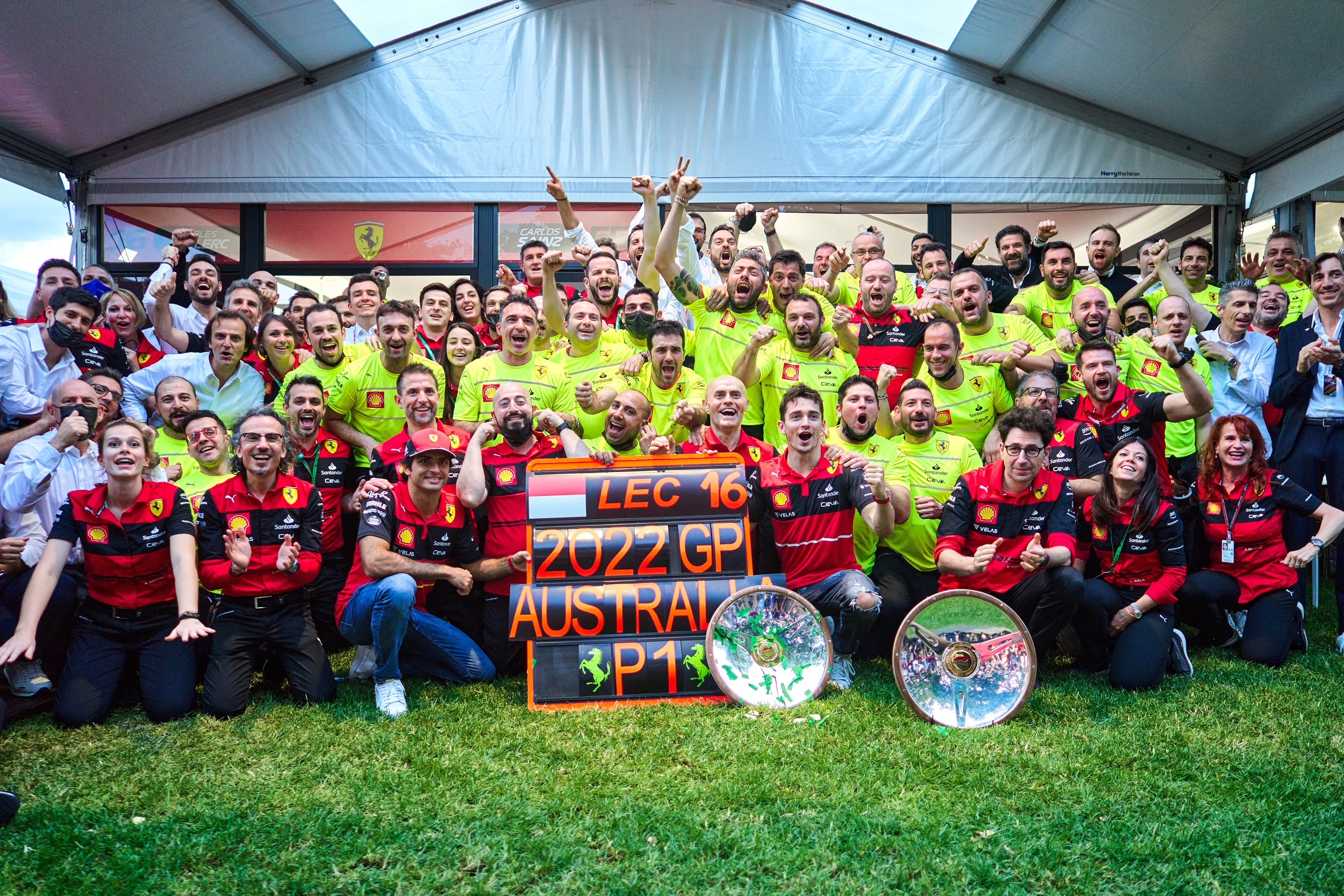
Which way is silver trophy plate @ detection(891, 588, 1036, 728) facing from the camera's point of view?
toward the camera

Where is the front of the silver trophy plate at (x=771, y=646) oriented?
toward the camera

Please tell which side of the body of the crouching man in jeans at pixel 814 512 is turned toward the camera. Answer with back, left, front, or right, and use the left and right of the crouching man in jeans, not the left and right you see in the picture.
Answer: front

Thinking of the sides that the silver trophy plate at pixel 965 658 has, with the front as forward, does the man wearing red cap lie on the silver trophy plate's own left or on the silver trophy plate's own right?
on the silver trophy plate's own right

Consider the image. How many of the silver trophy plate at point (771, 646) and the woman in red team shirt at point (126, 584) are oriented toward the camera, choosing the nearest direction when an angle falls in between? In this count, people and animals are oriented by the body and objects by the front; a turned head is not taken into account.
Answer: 2

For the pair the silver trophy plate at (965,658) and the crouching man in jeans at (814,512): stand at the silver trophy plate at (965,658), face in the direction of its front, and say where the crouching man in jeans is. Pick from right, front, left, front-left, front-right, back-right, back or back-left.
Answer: back-right

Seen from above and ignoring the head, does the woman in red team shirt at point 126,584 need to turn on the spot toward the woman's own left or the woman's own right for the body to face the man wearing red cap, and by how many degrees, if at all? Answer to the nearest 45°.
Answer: approximately 90° to the woman's own left

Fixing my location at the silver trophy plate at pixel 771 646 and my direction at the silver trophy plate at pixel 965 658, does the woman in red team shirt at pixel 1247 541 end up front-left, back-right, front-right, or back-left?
front-left
